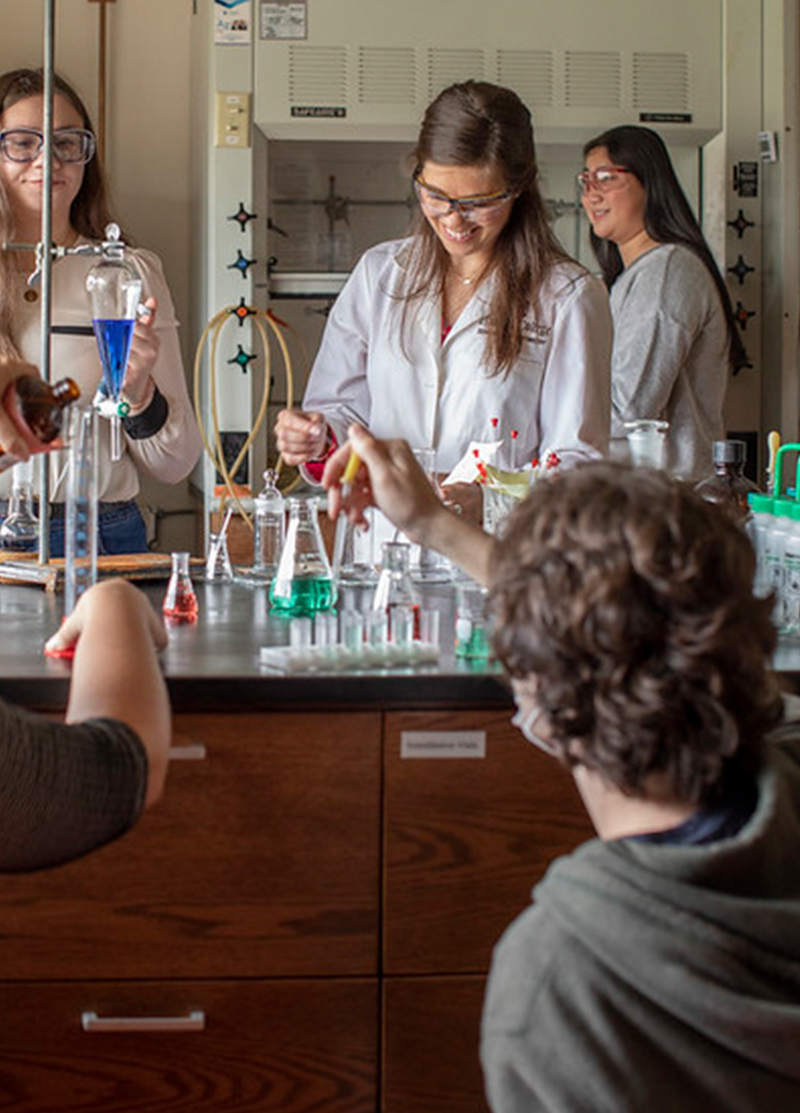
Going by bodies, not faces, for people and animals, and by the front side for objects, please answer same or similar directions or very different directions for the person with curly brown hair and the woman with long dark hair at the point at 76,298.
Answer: very different directions

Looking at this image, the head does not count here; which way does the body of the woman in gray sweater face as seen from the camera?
to the viewer's left

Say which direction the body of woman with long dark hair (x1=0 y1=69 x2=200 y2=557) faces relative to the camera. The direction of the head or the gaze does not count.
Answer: toward the camera

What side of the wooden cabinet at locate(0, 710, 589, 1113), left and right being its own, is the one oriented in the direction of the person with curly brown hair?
front

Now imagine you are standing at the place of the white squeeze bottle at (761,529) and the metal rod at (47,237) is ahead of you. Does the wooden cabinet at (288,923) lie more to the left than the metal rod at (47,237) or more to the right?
left

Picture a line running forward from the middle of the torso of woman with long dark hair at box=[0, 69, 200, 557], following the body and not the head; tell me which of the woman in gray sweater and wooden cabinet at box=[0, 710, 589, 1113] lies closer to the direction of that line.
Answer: the wooden cabinet

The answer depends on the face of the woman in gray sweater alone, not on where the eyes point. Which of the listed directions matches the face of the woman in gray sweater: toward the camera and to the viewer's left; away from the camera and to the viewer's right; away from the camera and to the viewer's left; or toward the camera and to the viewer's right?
toward the camera and to the viewer's left

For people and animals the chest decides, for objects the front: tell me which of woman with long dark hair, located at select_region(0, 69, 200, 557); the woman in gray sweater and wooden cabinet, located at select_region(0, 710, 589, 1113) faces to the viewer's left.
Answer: the woman in gray sweater

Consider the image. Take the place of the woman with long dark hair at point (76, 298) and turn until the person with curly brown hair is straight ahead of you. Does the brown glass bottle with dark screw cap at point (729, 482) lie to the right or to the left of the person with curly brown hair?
left

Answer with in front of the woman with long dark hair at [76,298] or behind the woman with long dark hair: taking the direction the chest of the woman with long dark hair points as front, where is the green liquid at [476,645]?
in front

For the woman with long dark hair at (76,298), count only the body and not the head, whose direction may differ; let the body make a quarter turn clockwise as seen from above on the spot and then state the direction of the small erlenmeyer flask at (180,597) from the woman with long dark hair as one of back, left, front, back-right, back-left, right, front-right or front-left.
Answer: left
